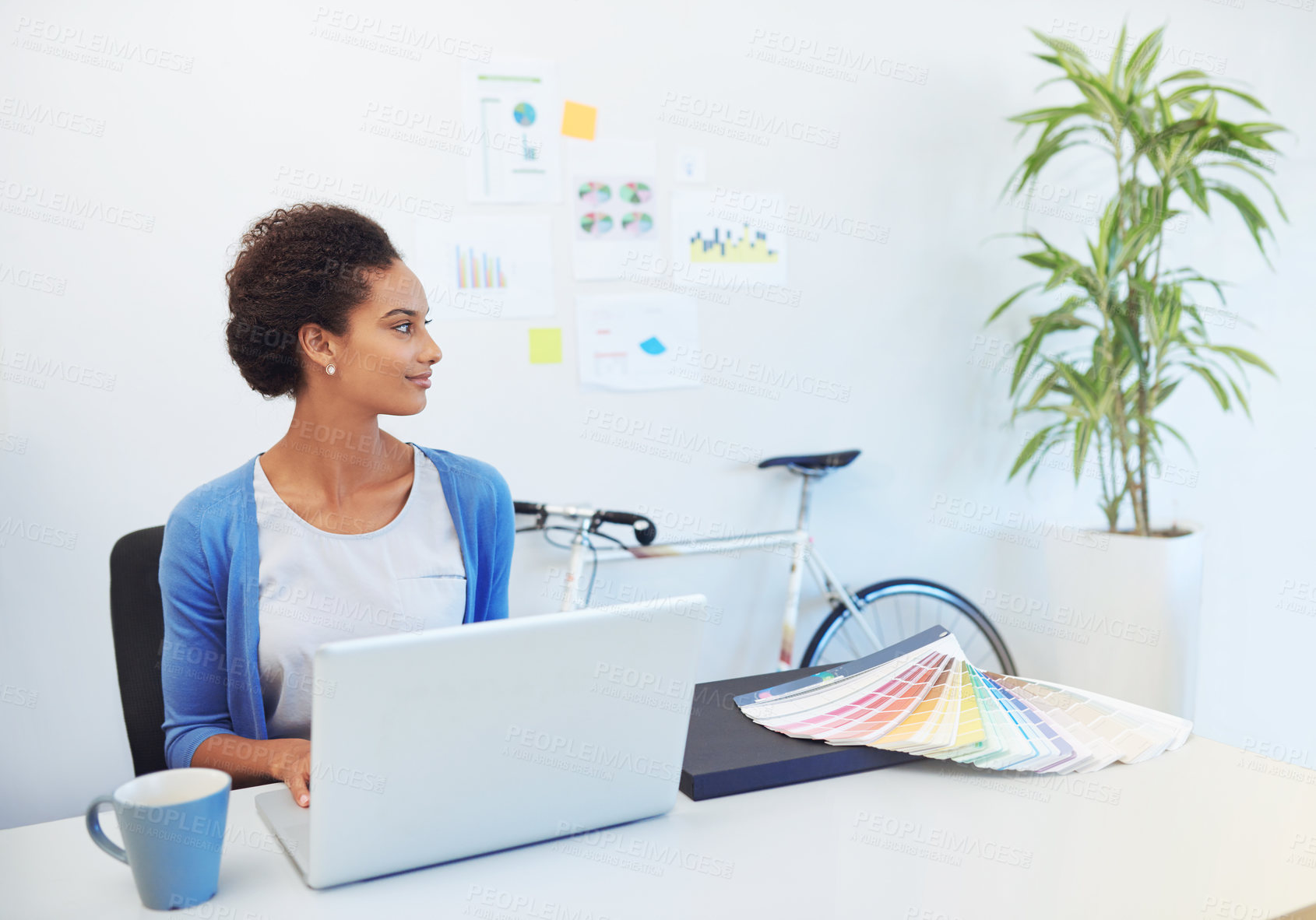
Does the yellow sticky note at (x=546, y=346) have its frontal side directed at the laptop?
yes

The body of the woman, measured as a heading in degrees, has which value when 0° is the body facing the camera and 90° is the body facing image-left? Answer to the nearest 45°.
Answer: approximately 315°

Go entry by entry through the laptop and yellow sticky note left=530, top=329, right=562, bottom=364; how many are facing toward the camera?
1

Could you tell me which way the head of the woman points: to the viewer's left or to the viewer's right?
to the viewer's right

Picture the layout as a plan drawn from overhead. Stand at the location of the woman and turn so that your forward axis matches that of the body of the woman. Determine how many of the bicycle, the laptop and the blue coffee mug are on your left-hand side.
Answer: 1

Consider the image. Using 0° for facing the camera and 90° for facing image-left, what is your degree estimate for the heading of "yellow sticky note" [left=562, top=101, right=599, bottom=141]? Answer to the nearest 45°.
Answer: approximately 0°

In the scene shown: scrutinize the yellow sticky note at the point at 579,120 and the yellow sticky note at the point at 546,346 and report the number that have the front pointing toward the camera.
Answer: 2

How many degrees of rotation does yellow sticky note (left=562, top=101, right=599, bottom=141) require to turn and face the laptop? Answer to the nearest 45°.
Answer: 0° — it already faces it

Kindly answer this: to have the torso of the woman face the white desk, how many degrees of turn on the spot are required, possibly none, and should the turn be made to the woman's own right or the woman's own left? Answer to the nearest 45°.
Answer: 0° — they already face it

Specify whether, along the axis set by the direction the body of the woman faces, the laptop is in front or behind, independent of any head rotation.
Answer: in front

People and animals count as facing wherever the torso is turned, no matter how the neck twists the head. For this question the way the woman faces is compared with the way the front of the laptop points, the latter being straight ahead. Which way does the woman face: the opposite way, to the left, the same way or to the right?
the opposite way

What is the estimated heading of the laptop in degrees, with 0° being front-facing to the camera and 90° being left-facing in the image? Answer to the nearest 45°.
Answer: approximately 135°
